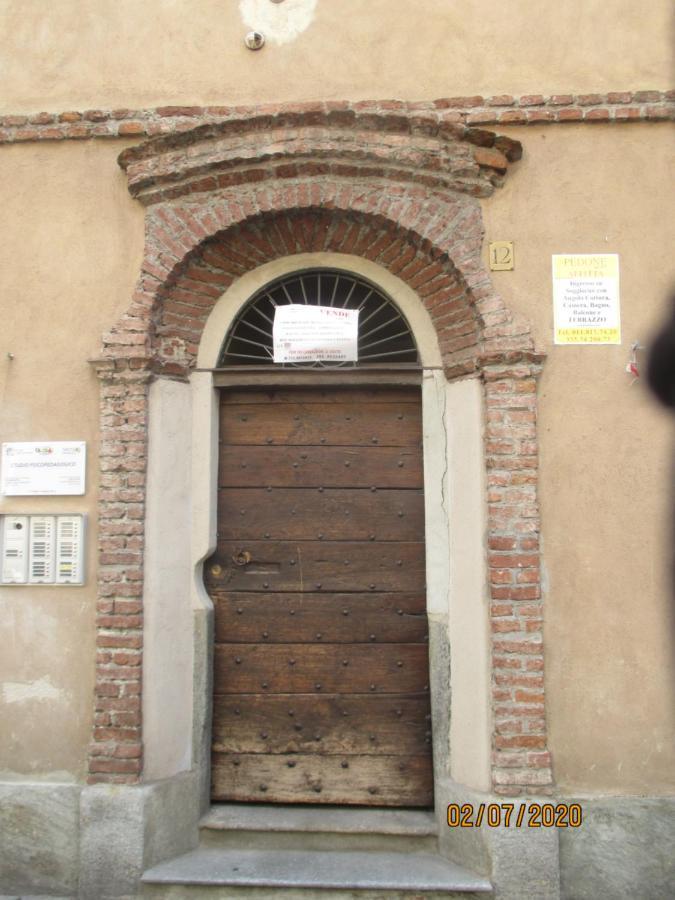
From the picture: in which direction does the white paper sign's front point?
toward the camera

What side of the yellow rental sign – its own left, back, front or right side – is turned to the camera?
front

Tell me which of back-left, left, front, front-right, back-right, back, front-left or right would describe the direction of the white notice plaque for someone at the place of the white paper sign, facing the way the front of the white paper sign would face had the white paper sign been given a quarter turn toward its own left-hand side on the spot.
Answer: back

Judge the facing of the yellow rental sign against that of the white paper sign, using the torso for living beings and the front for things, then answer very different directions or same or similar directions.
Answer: same or similar directions

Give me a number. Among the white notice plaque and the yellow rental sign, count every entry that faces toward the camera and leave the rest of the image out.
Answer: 2

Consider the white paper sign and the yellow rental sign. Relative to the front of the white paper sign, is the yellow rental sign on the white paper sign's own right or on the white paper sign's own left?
on the white paper sign's own left

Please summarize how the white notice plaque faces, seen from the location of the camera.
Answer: facing the viewer

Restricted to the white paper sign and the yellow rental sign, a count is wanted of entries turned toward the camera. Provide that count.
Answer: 2

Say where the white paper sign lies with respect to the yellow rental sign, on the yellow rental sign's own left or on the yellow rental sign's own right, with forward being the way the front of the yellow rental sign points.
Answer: on the yellow rental sign's own right
